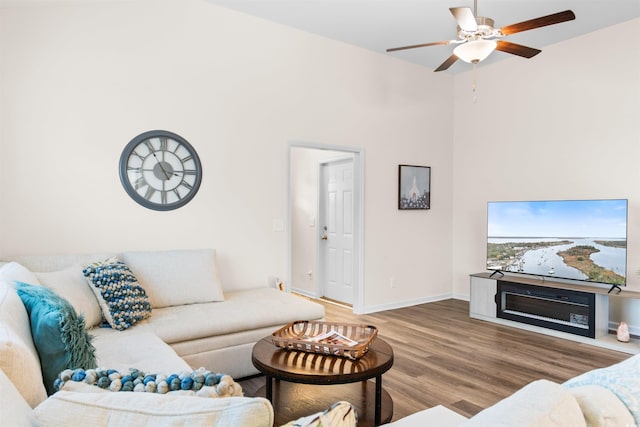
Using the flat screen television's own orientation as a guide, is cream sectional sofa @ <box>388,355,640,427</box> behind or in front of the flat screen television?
in front

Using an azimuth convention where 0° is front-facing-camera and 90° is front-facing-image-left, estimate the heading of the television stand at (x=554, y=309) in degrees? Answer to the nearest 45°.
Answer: approximately 45°

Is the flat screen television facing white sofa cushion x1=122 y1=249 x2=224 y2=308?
yes

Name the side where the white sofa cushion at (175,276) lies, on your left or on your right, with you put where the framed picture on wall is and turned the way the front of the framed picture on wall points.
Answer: on your right

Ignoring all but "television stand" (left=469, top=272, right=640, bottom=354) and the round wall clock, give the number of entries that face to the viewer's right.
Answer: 0

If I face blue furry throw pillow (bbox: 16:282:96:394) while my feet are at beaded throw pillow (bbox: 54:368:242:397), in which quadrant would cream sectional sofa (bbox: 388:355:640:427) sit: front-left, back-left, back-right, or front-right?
back-right

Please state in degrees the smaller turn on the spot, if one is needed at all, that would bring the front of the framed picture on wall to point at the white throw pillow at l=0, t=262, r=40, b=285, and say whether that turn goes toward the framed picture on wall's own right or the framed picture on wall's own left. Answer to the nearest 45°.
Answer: approximately 90° to the framed picture on wall's own right

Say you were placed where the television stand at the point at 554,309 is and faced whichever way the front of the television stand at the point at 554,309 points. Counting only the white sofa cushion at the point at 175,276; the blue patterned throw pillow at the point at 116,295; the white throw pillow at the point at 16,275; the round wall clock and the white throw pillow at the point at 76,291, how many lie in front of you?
5

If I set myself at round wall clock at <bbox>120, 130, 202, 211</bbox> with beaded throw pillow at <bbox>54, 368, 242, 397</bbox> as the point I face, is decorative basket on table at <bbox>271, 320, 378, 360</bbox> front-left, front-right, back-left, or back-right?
front-left

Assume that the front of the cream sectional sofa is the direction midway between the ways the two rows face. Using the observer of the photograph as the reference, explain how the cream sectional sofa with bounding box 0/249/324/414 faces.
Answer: facing the viewer and to the right of the viewer

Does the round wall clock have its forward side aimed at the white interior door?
no

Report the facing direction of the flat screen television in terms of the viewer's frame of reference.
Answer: facing the viewer and to the left of the viewer

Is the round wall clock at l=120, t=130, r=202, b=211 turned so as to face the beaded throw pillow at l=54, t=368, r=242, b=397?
yes

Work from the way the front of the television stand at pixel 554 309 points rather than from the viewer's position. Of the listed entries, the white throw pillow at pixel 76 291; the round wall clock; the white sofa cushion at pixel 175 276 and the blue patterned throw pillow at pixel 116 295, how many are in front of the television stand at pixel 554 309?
4

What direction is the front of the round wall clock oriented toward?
toward the camera
